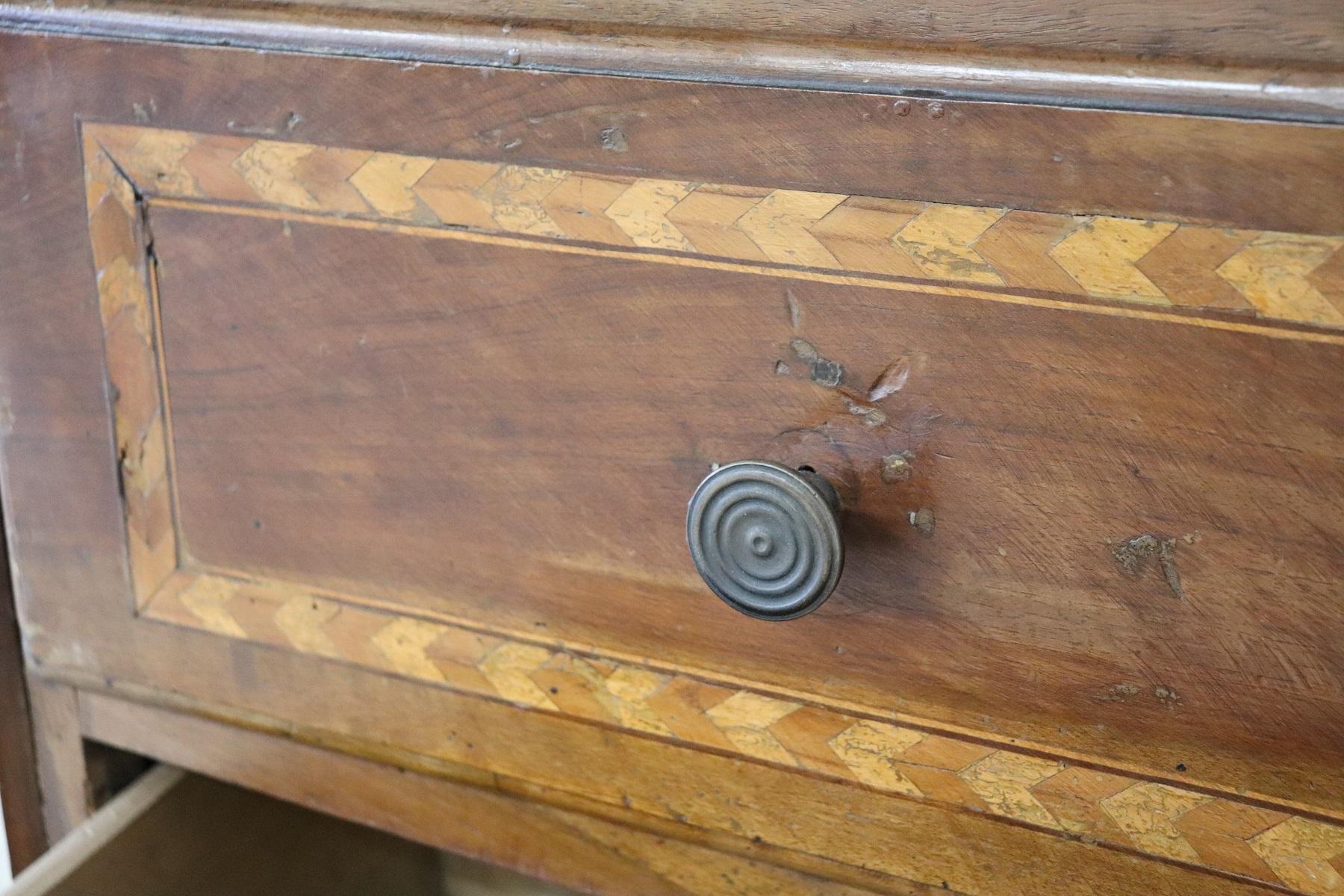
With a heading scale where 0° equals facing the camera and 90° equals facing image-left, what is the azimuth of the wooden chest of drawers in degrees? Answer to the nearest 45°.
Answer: approximately 45°
